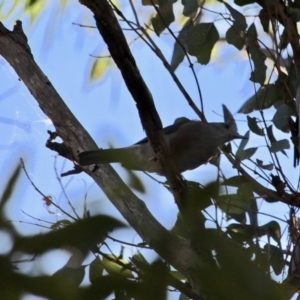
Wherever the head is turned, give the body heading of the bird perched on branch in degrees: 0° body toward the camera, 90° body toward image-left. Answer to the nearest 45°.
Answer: approximately 270°
